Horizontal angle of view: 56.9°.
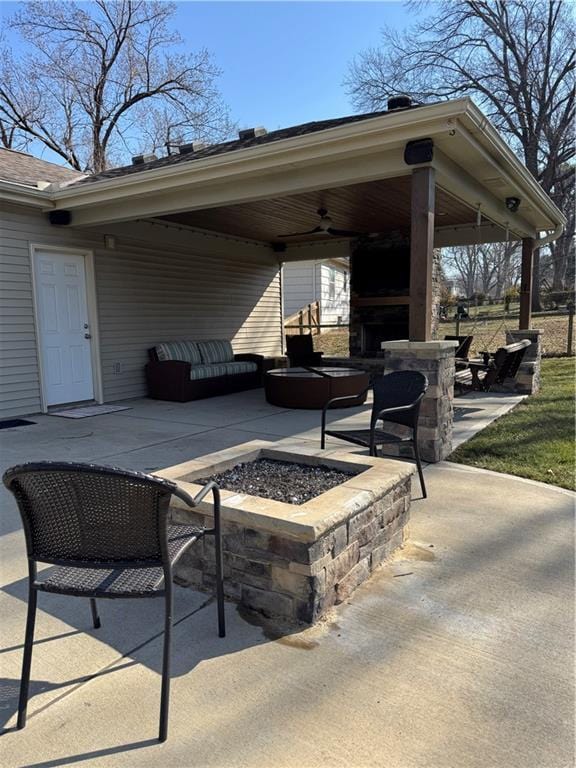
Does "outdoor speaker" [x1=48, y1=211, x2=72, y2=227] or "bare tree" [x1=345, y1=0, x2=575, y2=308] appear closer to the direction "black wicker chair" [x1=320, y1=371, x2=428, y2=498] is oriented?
the outdoor speaker

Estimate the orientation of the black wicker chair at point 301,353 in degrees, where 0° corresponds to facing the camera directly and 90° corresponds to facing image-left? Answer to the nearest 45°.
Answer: approximately 315°

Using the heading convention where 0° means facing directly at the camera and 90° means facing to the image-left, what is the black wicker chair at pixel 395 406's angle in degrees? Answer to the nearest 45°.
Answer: approximately 45°

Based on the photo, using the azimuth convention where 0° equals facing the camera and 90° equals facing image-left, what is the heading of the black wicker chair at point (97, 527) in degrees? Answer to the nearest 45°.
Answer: approximately 225°

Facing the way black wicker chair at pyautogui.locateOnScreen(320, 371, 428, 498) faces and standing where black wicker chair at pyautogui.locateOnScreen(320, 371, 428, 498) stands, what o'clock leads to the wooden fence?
The wooden fence is roughly at 4 o'clock from the black wicker chair.

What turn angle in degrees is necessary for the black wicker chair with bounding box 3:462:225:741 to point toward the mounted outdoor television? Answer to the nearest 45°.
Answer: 0° — it already faces it

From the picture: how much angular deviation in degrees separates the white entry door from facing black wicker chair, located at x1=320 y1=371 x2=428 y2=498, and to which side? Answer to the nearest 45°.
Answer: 0° — it already faces it

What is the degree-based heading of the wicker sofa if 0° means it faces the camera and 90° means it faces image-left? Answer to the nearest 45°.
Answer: approximately 315°

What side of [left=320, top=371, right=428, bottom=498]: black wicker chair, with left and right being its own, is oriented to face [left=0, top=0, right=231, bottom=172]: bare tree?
right

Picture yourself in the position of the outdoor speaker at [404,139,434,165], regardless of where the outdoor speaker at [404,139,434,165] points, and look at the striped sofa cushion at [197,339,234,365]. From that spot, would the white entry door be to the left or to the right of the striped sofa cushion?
left

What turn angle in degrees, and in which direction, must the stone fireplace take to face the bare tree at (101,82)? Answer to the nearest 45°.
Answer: approximately 90° to its right
